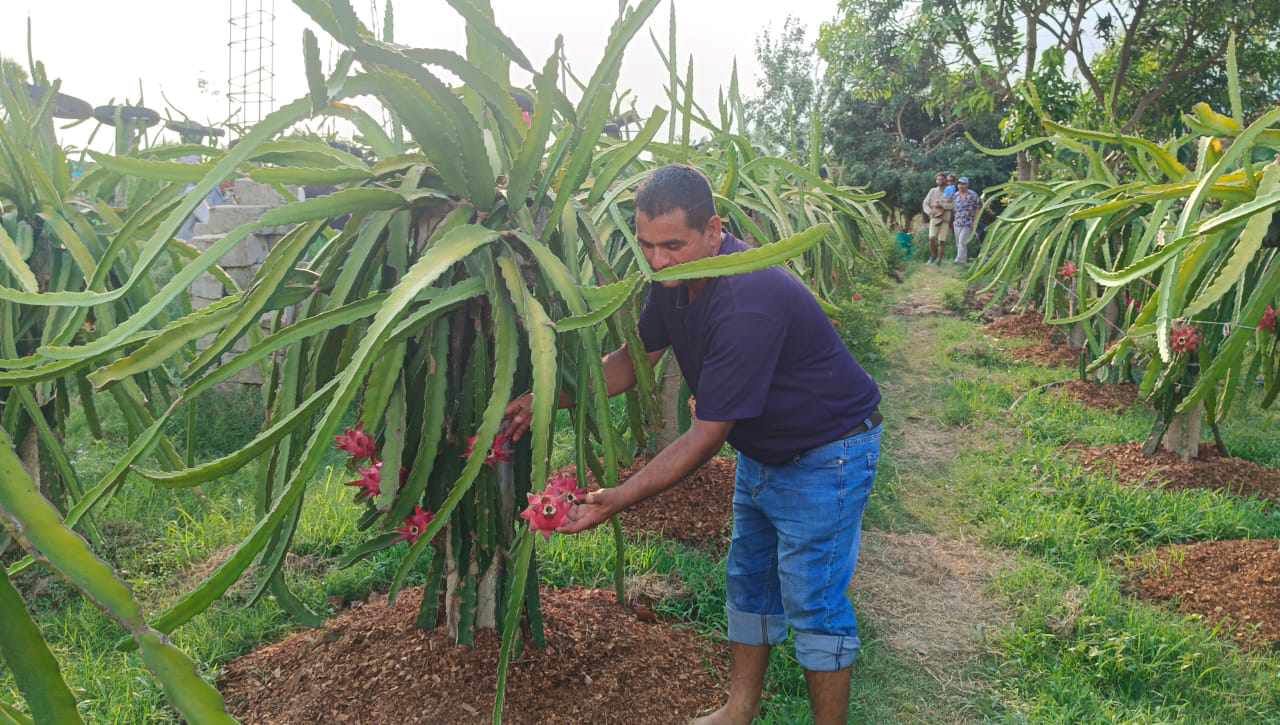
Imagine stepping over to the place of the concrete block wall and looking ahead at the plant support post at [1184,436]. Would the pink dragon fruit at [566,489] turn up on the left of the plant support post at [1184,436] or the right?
right

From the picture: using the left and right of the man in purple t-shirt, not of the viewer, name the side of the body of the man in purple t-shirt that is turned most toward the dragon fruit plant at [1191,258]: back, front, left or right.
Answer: back

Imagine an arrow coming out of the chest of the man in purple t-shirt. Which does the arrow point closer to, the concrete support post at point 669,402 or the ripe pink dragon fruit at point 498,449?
the ripe pink dragon fruit

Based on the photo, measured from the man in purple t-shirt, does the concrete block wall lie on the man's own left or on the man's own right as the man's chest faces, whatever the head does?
on the man's own right

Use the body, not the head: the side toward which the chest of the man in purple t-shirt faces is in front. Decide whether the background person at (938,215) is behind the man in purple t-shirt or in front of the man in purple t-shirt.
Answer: behind

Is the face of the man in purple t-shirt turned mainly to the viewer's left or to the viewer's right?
to the viewer's left

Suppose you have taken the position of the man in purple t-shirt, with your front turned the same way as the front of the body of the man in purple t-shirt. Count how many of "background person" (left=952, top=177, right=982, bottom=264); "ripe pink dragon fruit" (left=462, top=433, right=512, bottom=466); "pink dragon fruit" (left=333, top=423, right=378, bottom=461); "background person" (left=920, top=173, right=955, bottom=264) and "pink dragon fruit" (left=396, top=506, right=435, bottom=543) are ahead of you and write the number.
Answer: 3

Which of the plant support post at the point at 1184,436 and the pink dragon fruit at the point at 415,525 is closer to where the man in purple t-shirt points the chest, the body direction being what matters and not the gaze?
the pink dragon fruit

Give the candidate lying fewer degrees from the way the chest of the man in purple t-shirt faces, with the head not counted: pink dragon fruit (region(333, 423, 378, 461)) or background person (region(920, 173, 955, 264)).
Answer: the pink dragon fruit

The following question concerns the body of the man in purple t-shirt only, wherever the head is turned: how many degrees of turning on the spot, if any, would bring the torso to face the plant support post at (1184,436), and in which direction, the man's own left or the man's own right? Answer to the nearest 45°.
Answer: approximately 180°

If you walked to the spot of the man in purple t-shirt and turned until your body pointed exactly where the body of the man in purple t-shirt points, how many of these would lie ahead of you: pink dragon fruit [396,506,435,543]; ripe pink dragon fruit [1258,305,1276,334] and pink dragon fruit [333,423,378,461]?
2

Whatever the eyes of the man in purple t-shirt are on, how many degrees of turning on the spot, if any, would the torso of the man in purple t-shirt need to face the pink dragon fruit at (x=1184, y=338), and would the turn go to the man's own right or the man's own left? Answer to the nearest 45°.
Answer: approximately 180°

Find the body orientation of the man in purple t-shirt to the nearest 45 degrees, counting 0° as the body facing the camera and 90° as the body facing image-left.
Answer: approximately 45°
